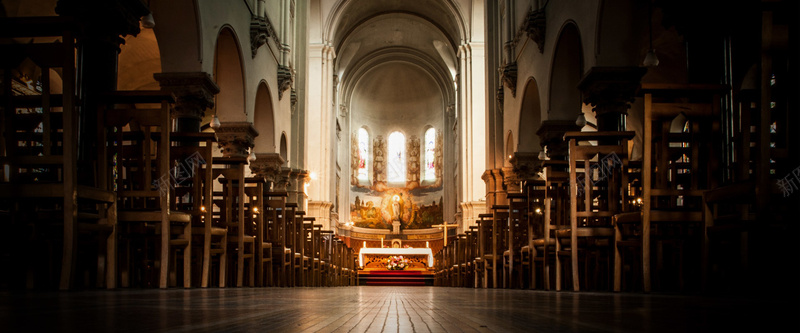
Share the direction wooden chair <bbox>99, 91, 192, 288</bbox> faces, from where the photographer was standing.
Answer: facing away from the viewer and to the right of the viewer

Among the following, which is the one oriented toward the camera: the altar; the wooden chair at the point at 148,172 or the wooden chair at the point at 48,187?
the altar

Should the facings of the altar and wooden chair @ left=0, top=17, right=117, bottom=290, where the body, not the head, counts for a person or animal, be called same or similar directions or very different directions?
very different directions

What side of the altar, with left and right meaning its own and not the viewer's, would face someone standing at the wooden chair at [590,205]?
front

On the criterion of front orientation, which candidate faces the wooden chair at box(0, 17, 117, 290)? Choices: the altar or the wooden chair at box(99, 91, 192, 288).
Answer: the altar

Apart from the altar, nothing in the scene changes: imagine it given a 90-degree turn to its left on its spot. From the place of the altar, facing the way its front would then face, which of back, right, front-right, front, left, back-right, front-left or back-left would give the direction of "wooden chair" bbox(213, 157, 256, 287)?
right

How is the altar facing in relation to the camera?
toward the camera

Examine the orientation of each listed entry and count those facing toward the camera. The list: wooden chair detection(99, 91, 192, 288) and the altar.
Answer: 1

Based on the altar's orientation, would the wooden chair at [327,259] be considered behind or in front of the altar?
in front

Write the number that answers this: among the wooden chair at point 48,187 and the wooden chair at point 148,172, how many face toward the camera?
0

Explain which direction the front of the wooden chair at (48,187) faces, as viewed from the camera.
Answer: facing away from the viewer and to the right of the viewer

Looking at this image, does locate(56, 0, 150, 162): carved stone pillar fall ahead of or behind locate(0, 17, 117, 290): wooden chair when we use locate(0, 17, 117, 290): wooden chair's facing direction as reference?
ahead

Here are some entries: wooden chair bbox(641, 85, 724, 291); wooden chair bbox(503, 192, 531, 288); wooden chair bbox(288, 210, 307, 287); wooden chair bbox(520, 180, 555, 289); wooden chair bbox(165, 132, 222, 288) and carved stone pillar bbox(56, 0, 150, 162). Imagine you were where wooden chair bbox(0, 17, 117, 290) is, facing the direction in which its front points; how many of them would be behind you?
0

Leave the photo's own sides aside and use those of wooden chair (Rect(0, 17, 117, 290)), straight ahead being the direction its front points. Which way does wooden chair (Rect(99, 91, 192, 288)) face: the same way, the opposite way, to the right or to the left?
the same way

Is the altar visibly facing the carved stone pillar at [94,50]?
yes
